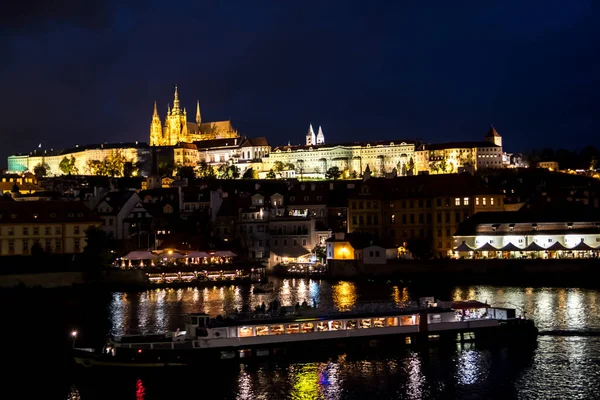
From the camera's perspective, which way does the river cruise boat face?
to the viewer's left
